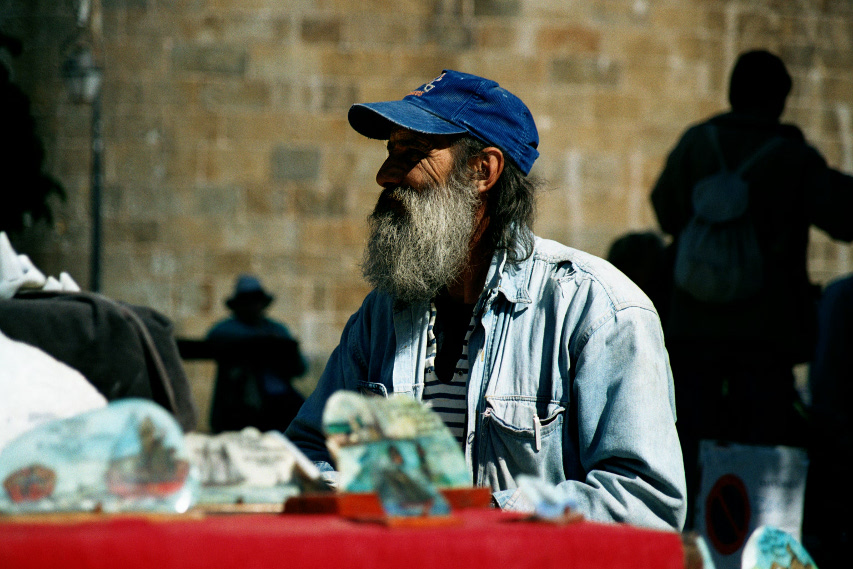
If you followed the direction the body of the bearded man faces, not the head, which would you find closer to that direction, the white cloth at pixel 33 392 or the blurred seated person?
the white cloth

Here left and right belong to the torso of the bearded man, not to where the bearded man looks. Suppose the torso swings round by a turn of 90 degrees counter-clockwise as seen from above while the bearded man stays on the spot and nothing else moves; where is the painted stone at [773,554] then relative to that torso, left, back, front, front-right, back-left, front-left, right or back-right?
front

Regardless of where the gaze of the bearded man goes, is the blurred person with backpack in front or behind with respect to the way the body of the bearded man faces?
behind

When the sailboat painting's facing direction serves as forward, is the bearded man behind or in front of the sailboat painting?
behind

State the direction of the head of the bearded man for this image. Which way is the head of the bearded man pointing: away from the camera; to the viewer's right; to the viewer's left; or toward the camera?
to the viewer's left

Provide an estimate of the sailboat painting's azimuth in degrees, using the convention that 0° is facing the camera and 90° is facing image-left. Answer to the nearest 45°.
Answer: approximately 0°

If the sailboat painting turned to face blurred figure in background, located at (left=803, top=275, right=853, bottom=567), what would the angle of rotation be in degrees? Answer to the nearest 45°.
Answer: approximately 135° to its left

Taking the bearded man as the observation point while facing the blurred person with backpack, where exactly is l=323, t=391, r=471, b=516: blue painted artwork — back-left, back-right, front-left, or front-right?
back-right

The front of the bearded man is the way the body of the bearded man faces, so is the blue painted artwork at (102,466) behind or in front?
in front

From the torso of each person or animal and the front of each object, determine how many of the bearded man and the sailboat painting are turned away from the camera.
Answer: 0

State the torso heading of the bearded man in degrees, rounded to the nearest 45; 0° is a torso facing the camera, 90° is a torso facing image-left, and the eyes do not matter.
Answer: approximately 45°
